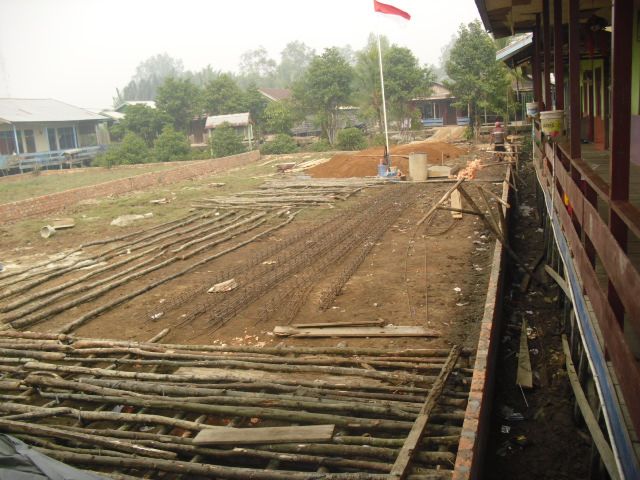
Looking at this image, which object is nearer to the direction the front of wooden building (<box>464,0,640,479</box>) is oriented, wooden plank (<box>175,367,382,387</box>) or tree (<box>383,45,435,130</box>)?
the wooden plank

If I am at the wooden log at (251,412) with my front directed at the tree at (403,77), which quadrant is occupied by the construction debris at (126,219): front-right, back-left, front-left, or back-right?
front-left

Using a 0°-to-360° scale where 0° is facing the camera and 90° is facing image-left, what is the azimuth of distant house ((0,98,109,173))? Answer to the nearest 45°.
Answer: approximately 315°

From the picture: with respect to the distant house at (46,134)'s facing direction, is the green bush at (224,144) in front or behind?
in front

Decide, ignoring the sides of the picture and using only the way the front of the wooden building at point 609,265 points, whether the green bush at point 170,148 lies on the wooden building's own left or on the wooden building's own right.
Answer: on the wooden building's own right

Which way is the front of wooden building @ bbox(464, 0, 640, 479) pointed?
to the viewer's left

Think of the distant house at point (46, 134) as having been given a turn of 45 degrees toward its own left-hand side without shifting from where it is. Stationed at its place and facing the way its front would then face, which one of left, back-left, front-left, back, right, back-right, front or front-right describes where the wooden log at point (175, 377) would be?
right

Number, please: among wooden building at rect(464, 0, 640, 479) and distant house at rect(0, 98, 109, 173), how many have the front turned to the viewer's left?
1

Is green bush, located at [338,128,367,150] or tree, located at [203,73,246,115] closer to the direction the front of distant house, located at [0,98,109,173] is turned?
the green bush

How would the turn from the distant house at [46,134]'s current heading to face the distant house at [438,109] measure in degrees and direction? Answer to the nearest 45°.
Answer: approximately 45° to its left

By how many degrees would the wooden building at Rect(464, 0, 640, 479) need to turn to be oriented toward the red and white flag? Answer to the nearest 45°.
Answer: approximately 90° to its right

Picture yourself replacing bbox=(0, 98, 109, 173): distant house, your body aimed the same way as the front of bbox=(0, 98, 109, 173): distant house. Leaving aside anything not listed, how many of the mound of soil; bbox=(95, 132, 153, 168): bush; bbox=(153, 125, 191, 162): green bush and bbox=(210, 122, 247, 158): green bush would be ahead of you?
4
